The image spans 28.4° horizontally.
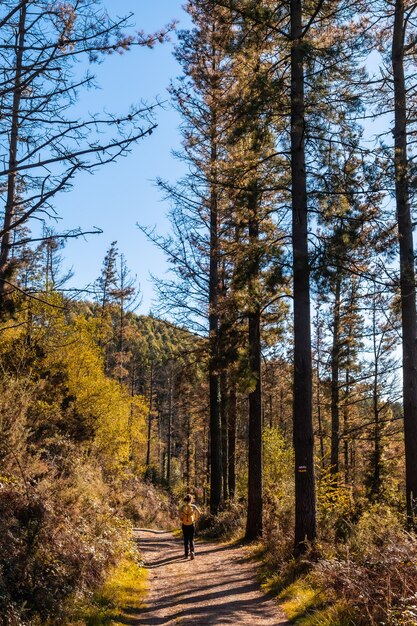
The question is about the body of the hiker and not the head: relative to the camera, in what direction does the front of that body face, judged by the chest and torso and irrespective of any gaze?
away from the camera

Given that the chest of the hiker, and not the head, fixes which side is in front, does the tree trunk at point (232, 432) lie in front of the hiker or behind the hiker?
in front

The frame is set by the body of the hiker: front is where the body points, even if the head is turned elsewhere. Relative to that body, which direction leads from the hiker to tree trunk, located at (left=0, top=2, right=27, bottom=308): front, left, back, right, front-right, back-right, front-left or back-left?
back

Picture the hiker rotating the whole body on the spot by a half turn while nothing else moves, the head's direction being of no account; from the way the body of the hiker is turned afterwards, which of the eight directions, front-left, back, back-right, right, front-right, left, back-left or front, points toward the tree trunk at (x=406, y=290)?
front-left

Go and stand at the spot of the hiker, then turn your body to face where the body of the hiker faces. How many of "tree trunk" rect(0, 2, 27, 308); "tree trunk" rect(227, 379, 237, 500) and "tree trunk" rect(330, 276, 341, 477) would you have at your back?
1

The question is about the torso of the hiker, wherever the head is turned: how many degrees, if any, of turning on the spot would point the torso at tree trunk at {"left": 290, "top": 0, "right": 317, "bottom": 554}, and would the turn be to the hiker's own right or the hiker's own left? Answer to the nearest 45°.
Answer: approximately 135° to the hiker's own right

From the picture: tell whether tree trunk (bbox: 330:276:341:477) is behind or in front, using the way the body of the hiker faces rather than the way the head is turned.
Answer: in front
